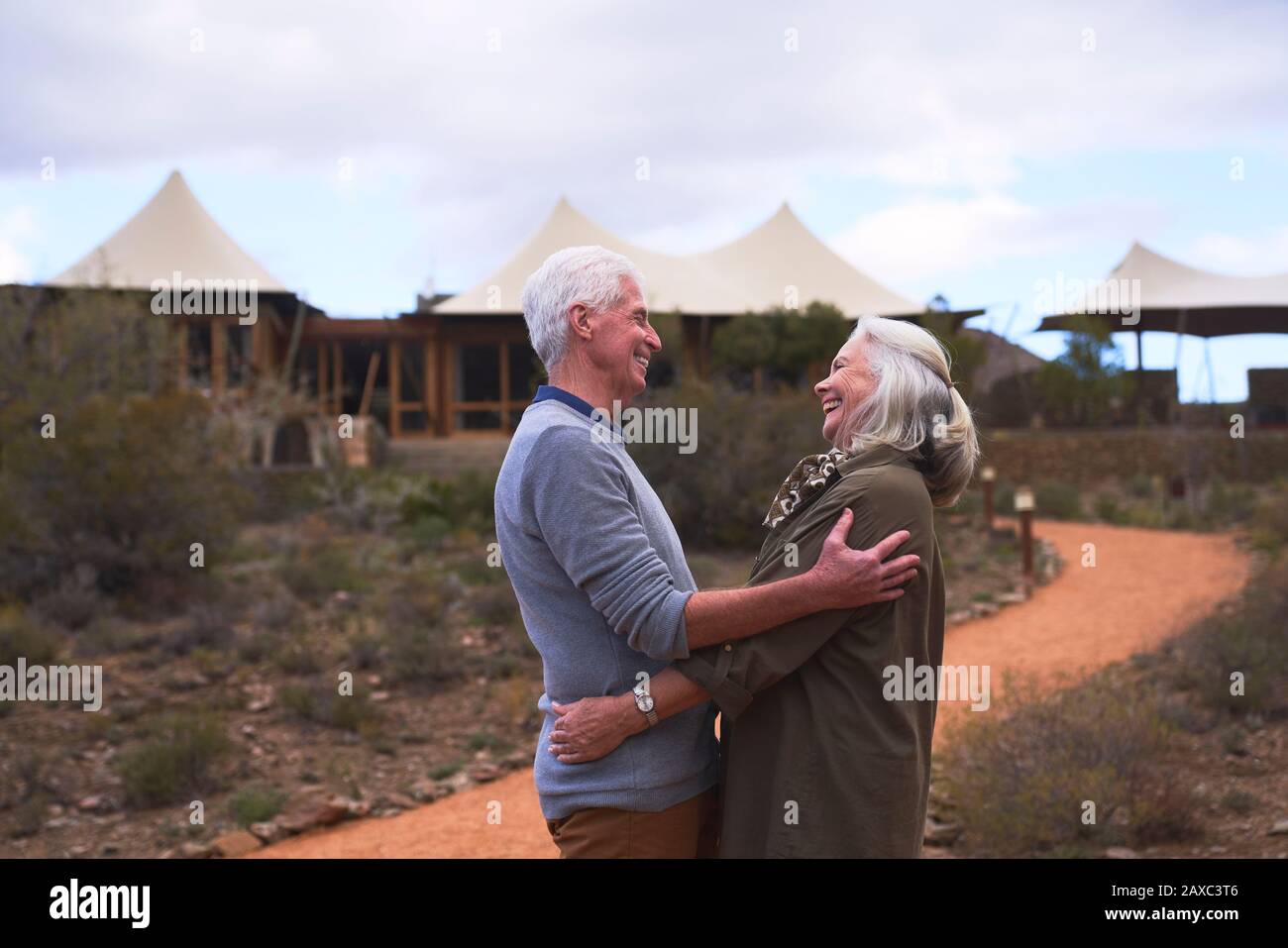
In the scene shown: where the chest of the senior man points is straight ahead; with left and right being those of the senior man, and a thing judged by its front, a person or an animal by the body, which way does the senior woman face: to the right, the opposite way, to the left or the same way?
the opposite way

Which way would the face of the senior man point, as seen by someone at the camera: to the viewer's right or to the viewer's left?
to the viewer's right

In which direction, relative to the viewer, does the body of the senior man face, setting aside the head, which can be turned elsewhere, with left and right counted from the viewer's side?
facing to the right of the viewer

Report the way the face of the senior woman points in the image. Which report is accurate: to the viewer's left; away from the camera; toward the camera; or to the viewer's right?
to the viewer's left

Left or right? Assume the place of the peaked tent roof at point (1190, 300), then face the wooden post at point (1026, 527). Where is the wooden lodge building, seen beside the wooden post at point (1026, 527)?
right

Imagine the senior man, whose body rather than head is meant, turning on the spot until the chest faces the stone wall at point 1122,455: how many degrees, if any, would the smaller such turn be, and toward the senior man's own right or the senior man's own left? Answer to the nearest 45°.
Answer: approximately 90° to the senior man's own left

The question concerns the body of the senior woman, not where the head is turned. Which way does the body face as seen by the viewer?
to the viewer's left

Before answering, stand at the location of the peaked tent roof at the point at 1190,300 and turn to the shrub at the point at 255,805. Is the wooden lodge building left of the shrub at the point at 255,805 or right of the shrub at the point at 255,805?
right

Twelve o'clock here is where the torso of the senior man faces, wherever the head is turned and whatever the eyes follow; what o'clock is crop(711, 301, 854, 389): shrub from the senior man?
The shrub is roughly at 9 o'clock from the senior man.

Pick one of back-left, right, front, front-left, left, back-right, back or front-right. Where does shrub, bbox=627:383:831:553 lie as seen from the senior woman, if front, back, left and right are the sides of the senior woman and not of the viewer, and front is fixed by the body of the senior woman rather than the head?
right

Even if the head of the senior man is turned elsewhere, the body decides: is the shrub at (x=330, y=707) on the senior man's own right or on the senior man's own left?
on the senior man's own left
